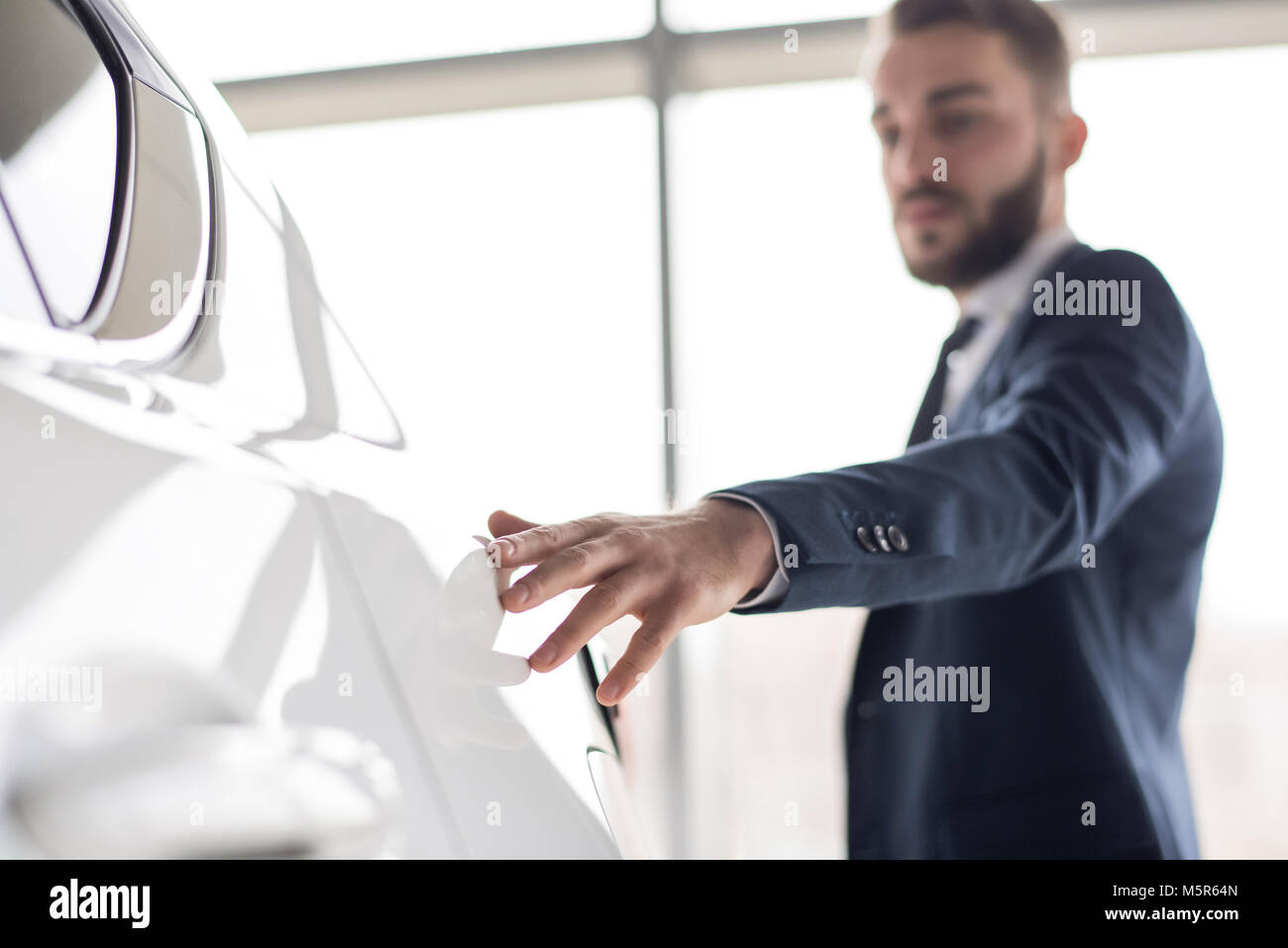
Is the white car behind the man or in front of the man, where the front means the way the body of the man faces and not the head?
in front

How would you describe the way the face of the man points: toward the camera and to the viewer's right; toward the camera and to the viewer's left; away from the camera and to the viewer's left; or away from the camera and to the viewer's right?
toward the camera and to the viewer's left

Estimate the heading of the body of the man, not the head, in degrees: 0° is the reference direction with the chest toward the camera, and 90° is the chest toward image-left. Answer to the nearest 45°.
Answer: approximately 45°
